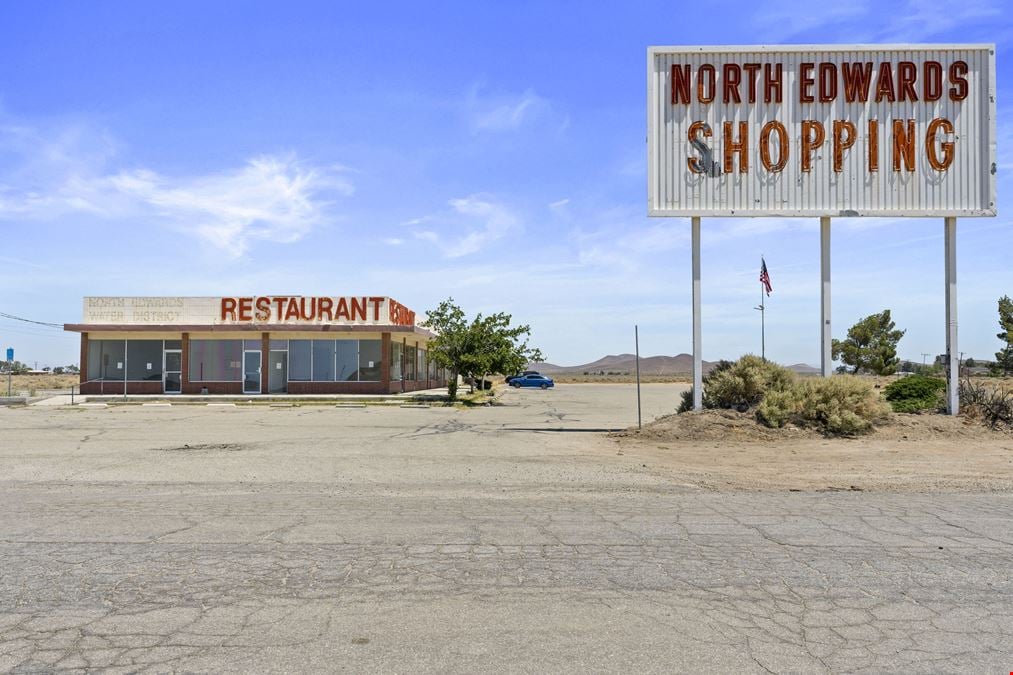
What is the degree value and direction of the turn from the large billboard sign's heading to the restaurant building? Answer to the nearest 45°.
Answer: approximately 135° to its right

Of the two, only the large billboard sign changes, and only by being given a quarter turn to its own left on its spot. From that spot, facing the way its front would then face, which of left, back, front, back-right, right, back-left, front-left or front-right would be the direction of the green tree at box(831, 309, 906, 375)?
left

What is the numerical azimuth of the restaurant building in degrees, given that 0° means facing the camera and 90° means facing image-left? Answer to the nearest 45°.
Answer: approximately 0°

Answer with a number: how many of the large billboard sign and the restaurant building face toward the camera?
2

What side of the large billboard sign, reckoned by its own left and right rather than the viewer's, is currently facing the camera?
front
